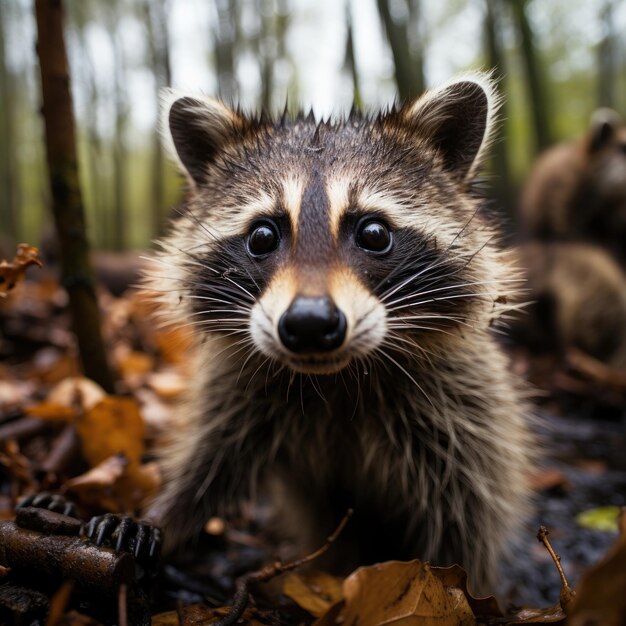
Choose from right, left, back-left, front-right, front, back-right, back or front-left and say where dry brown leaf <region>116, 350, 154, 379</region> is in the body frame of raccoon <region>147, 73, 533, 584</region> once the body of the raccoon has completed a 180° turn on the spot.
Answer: front-left

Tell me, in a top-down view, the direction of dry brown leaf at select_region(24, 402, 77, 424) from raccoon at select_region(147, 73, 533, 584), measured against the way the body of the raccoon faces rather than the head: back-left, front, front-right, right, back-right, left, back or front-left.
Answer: right

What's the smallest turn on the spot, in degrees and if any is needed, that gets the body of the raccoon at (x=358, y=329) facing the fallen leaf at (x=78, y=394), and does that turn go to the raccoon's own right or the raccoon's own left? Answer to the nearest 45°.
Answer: approximately 90° to the raccoon's own right

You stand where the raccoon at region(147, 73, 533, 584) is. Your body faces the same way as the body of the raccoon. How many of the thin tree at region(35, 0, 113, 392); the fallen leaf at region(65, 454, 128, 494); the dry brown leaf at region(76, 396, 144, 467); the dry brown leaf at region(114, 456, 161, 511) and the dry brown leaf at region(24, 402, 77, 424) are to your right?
5

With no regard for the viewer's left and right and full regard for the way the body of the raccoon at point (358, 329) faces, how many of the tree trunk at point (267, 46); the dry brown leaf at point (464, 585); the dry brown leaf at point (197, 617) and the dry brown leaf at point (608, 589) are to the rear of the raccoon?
1

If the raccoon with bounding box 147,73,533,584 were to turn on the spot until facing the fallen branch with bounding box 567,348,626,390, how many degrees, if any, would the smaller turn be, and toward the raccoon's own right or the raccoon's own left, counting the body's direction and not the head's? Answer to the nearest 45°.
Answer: approximately 135° to the raccoon's own left

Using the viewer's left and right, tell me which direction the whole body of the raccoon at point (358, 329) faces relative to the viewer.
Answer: facing the viewer

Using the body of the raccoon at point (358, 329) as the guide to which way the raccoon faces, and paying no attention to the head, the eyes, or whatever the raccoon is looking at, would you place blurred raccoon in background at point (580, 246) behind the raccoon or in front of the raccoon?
behind

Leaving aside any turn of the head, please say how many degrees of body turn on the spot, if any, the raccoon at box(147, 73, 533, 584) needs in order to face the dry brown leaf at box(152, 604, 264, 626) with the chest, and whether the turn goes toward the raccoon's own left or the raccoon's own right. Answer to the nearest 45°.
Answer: approximately 45° to the raccoon's own right

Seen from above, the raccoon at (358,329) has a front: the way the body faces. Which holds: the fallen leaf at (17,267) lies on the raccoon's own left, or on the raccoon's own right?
on the raccoon's own right

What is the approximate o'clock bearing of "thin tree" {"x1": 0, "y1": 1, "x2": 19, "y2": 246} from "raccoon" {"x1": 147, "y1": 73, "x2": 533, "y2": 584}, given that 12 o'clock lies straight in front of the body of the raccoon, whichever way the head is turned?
The thin tree is roughly at 5 o'clock from the raccoon.

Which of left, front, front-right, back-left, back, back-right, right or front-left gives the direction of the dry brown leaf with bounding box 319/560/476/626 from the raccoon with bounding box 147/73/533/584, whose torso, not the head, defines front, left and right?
front

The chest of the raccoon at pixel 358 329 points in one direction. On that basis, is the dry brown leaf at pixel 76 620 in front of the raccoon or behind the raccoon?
in front

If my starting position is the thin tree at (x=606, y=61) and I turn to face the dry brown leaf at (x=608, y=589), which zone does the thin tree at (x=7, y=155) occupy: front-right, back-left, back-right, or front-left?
front-right

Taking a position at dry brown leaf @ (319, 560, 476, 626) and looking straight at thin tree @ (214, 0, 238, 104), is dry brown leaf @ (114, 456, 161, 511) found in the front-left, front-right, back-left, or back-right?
front-left

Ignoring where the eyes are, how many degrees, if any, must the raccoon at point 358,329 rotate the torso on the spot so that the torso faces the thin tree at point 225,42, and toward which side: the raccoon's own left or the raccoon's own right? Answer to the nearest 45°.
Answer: approximately 180°

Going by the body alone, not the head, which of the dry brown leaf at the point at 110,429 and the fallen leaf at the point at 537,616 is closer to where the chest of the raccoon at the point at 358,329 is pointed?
the fallen leaf
